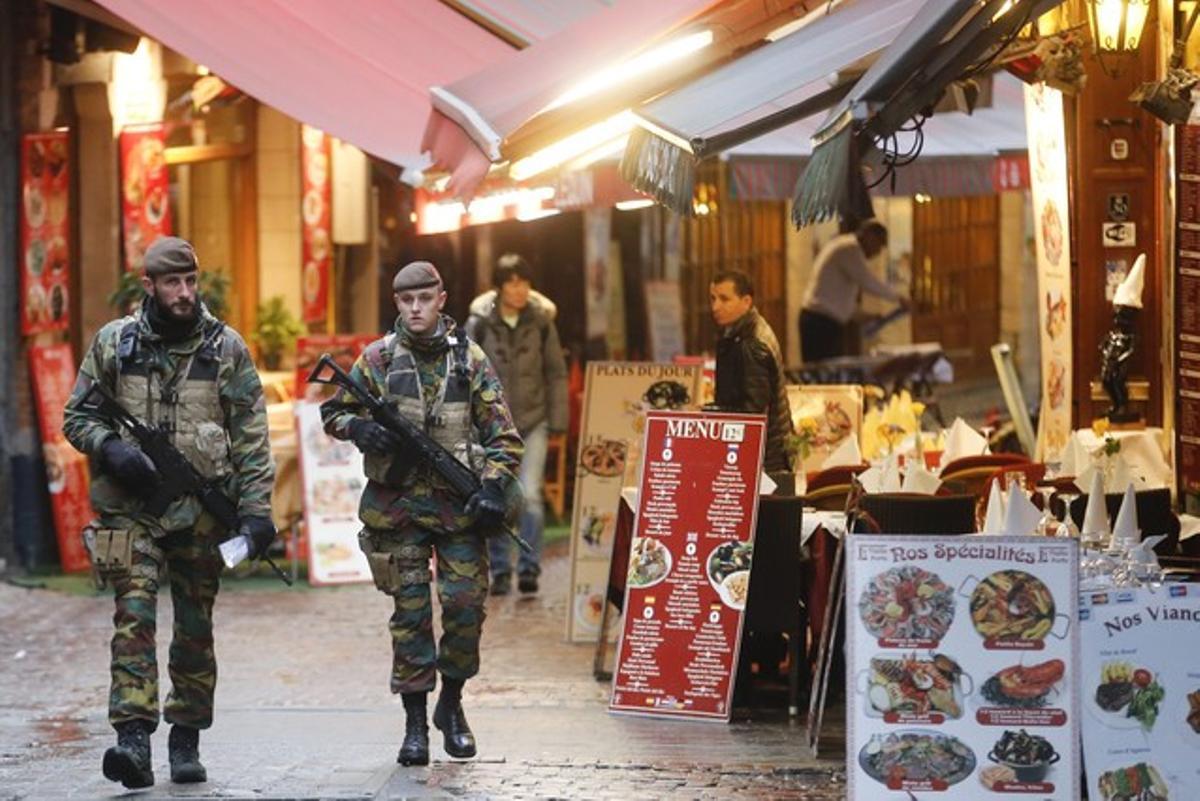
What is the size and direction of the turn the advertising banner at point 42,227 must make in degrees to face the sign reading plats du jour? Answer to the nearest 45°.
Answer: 0° — it already faces it

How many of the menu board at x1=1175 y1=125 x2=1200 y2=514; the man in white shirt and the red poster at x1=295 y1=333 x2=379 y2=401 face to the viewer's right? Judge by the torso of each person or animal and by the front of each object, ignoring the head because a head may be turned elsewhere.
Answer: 1

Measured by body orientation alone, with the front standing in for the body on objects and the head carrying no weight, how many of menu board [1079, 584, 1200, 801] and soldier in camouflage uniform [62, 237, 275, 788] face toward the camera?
2

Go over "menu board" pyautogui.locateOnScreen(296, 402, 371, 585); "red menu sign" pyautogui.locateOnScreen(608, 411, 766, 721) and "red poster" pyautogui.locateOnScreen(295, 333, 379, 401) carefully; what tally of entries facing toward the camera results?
3

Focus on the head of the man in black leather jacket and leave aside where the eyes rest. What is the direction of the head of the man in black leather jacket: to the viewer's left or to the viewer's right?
to the viewer's left

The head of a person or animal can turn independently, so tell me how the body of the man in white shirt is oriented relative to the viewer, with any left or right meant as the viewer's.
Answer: facing to the right of the viewer

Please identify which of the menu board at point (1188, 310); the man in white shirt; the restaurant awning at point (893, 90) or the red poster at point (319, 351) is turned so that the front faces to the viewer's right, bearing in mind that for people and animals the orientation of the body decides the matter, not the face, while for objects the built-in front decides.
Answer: the man in white shirt

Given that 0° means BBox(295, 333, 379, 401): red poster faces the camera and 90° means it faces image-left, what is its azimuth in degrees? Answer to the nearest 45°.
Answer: approximately 0°

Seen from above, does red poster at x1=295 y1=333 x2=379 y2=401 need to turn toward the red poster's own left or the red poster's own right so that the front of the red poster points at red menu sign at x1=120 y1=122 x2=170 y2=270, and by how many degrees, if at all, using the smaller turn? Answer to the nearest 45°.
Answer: approximately 90° to the red poster's own right
